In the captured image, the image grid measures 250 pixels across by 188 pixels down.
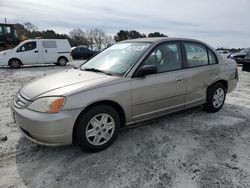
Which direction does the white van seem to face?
to the viewer's left

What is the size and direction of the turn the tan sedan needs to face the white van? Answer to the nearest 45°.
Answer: approximately 90° to its right

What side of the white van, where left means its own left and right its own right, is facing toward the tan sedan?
left

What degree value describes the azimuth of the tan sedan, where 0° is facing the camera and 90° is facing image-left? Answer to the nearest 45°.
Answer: approximately 45°

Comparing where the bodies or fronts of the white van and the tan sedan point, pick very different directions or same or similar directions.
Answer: same or similar directions

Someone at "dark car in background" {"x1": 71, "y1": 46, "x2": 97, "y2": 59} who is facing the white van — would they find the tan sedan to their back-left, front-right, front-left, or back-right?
front-left

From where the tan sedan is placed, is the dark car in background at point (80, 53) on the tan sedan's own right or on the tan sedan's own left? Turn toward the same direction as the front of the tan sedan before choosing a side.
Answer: on the tan sedan's own right

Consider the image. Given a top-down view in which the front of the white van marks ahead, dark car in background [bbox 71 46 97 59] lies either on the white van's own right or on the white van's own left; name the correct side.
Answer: on the white van's own right

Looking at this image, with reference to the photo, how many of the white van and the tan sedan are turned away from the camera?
0

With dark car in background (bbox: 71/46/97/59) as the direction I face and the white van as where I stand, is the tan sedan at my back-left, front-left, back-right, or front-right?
back-right
